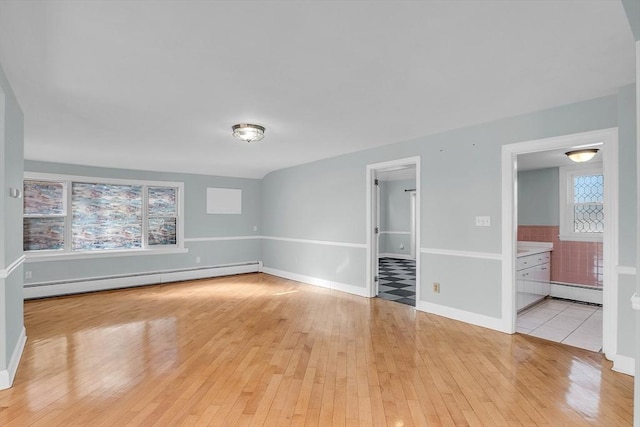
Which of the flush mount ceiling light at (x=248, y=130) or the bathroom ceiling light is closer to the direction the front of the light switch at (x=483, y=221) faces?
the flush mount ceiling light

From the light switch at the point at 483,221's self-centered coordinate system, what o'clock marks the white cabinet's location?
The white cabinet is roughly at 7 o'clock from the light switch.

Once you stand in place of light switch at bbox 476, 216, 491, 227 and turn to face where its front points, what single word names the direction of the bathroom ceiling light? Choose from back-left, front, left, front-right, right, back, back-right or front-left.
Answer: back-left

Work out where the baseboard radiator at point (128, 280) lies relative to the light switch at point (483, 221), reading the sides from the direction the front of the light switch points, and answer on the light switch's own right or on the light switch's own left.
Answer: on the light switch's own right

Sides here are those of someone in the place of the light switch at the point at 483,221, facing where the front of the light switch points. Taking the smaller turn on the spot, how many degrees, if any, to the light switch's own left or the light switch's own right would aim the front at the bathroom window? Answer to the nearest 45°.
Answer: approximately 135° to the light switch's own left

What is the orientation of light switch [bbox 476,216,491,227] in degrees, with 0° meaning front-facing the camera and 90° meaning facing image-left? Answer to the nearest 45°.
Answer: approximately 0°

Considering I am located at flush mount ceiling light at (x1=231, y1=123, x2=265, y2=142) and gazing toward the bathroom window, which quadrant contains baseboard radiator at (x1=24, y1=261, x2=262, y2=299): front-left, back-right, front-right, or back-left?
back-left

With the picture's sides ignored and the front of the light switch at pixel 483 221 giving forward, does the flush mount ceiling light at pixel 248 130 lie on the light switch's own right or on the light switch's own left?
on the light switch's own right
